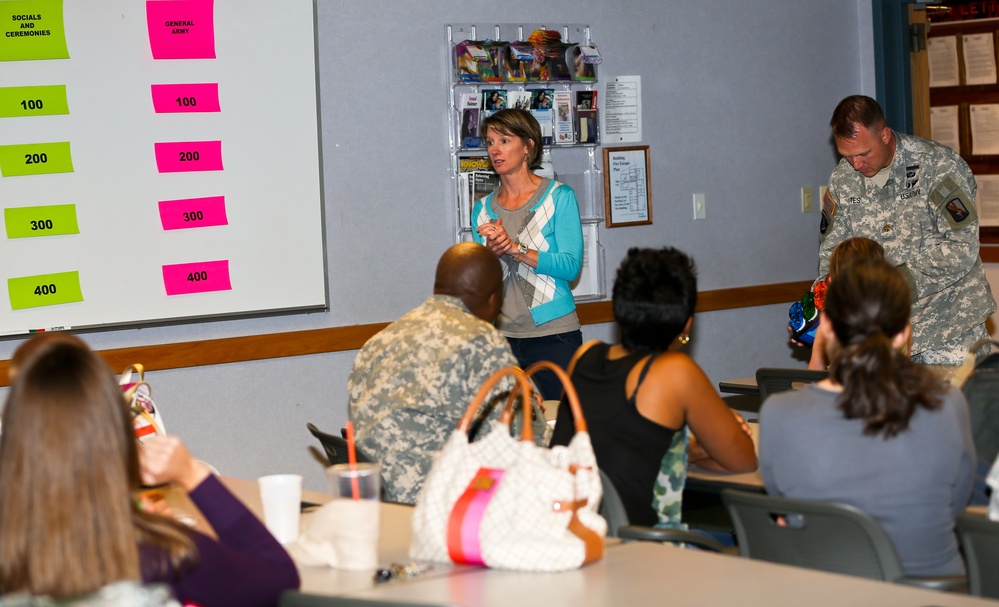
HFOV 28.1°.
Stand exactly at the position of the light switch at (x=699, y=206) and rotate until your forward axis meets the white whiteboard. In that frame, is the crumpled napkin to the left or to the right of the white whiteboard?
left

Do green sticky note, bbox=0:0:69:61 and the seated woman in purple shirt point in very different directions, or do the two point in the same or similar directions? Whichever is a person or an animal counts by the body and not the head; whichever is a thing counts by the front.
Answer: very different directions

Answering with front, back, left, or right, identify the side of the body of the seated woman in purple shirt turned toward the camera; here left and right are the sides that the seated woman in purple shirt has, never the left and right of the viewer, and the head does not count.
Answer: back

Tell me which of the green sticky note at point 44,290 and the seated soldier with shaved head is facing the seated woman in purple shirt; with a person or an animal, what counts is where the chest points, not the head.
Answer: the green sticky note

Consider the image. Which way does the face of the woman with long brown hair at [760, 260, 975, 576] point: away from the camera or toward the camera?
away from the camera

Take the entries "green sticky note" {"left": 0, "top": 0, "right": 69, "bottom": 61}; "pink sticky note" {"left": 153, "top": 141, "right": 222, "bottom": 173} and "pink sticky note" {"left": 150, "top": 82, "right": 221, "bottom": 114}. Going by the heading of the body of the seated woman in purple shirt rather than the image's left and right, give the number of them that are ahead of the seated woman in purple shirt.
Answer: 3

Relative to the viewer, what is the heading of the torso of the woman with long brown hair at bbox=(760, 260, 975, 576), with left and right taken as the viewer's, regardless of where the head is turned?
facing away from the viewer
